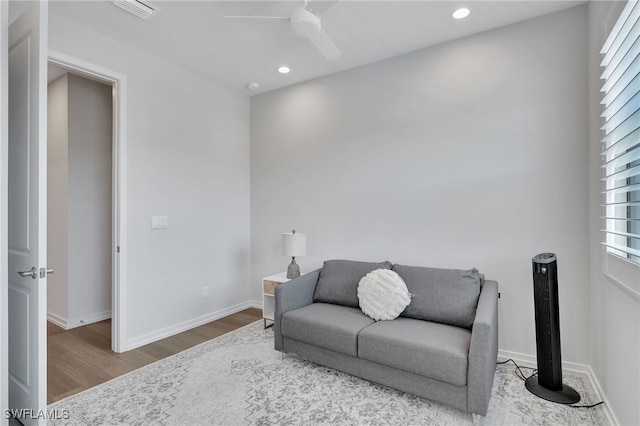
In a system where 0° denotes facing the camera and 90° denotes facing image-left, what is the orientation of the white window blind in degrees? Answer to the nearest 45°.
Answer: approximately 90°

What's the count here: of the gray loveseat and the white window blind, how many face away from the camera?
0

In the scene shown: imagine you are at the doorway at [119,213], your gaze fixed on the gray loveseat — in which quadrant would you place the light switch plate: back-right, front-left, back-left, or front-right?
front-left

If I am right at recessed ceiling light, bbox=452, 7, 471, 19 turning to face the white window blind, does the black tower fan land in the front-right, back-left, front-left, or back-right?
front-left

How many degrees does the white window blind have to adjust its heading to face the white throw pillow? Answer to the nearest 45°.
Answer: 0° — it already faces it

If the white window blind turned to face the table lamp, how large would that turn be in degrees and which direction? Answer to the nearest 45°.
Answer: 0° — it already faces it

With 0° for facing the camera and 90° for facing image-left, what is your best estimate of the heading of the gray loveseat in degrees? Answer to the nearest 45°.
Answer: approximately 45°

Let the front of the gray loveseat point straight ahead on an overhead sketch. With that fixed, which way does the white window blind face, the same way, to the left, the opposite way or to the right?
to the right
